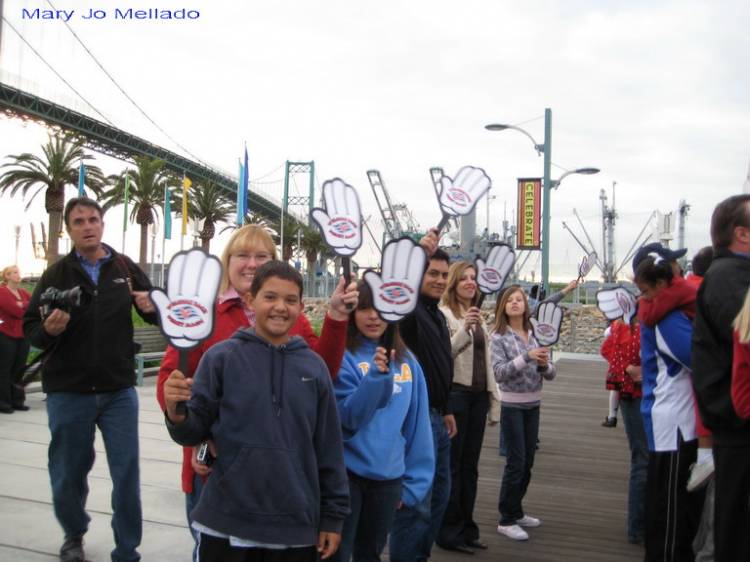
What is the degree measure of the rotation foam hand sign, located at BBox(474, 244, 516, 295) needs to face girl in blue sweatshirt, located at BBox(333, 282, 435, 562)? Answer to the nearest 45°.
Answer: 0° — it already faces them

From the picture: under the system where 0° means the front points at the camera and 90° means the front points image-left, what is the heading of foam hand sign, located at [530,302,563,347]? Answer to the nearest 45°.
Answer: approximately 0°

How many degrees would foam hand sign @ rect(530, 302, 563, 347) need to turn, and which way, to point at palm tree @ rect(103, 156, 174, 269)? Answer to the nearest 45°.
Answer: approximately 135° to its right

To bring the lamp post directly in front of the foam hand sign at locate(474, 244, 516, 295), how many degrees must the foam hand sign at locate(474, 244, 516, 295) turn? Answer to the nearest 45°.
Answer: approximately 180°

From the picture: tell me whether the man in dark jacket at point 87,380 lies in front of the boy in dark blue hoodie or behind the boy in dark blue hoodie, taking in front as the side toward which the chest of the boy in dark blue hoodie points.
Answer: behind

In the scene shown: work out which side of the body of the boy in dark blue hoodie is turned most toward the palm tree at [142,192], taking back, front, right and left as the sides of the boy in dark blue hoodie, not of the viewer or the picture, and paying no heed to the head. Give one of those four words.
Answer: back

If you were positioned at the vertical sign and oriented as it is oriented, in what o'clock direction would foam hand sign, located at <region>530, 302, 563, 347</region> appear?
The foam hand sign is roughly at 12 o'clock from the vertical sign.
